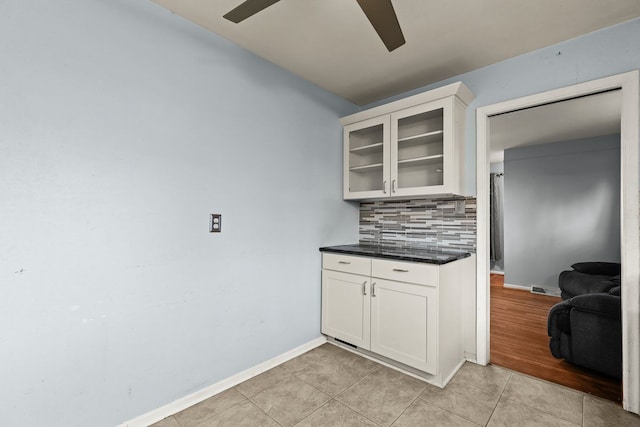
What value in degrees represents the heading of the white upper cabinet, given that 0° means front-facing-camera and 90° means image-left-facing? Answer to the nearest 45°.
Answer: approximately 45°

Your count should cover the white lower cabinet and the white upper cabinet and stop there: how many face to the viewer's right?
0

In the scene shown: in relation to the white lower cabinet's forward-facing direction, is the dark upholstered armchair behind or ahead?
behind
